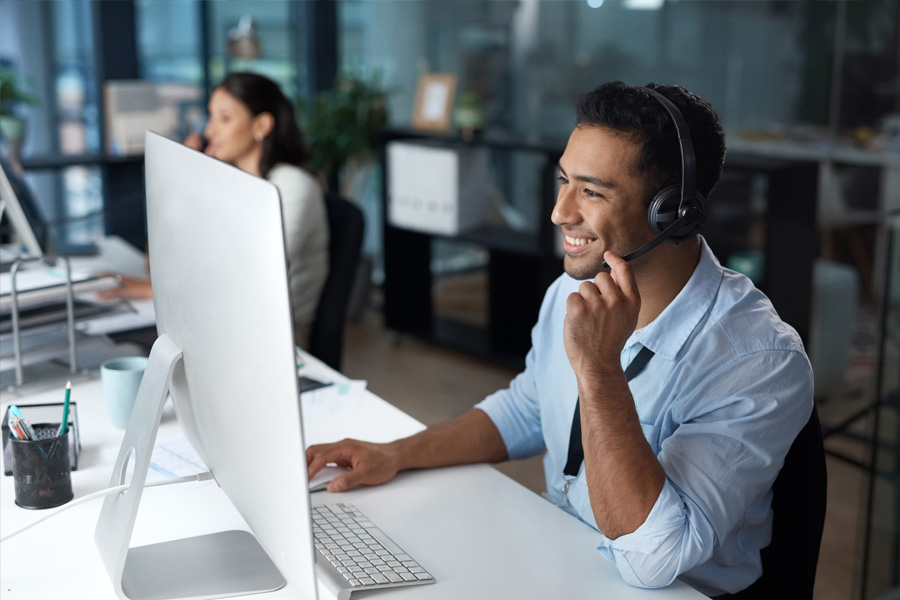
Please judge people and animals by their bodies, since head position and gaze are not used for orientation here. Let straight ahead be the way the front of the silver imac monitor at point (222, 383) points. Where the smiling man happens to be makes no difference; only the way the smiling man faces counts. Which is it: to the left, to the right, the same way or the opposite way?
the opposite way

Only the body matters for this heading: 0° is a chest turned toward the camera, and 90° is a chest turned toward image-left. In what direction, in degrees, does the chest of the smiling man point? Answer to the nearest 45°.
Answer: approximately 45°

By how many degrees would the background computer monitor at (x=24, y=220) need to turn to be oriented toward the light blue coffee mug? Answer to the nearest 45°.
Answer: approximately 90° to its right

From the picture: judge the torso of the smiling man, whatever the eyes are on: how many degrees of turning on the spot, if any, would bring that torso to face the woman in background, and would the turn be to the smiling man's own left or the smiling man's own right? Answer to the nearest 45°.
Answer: approximately 90° to the smiling man's own right

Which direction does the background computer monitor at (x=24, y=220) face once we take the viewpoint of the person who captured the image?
facing to the right of the viewer

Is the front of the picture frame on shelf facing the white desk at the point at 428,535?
yes

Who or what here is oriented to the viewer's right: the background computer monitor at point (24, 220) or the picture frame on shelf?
the background computer monitor

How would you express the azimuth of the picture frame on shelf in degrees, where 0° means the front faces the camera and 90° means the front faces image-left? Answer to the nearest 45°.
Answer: approximately 0°

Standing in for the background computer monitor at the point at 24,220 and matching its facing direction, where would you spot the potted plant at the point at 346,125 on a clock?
The potted plant is roughly at 10 o'clock from the background computer monitor.

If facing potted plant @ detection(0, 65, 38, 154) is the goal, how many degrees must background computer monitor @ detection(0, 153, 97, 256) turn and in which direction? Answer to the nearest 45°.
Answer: approximately 90° to its left

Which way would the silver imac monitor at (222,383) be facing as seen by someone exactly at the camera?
facing away from the viewer and to the right of the viewer

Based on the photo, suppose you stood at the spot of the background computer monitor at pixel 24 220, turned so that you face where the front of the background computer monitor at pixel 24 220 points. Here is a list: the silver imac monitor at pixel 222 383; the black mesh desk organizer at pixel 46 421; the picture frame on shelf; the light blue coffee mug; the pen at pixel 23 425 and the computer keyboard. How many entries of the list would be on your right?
5
